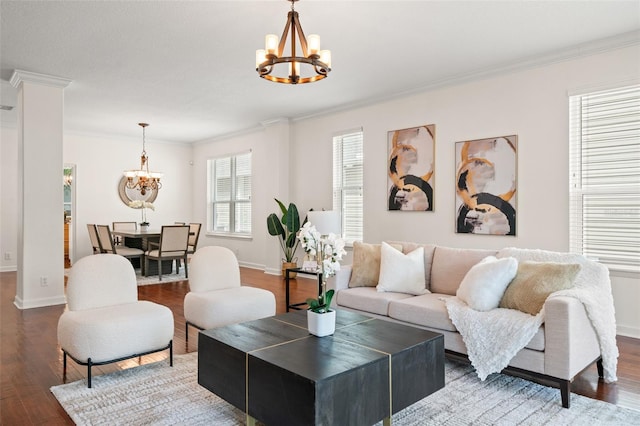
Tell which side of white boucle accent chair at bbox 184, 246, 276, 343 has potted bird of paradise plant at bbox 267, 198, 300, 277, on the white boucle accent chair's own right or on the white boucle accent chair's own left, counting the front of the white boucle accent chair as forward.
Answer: on the white boucle accent chair's own left

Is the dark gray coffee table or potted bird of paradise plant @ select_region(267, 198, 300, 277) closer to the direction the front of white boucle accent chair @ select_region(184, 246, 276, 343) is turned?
the dark gray coffee table

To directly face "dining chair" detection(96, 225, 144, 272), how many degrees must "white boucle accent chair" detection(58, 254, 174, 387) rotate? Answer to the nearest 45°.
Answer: approximately 135° to its left

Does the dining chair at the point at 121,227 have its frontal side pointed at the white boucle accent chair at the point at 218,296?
yes

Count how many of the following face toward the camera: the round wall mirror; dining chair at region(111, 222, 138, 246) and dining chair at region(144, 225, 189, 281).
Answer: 2

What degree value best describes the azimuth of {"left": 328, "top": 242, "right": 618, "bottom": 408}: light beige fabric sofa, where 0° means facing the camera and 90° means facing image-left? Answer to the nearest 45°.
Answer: approximately 45°

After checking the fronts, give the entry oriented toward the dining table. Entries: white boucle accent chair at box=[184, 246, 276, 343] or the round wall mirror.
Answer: the round wall mirror

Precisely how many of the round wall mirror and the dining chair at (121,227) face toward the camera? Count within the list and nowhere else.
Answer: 2

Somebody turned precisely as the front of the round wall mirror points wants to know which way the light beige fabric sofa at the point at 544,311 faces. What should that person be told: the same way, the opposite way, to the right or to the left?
to the right

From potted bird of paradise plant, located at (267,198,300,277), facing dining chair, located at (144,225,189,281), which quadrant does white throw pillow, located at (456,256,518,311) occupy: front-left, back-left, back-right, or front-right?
back-left

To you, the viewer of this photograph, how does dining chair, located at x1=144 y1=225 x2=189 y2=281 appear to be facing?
facing away from the viewer and to the left of the viewer
